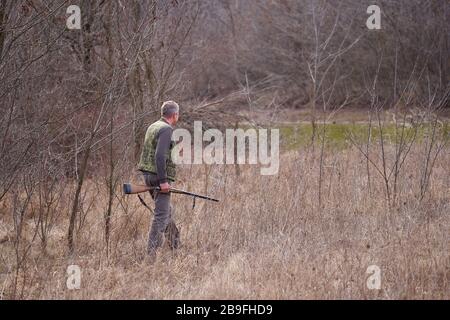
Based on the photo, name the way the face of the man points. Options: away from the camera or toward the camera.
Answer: away from the camera

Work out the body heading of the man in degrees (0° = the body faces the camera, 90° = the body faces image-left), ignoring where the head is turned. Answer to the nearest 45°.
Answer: approximately 225°
